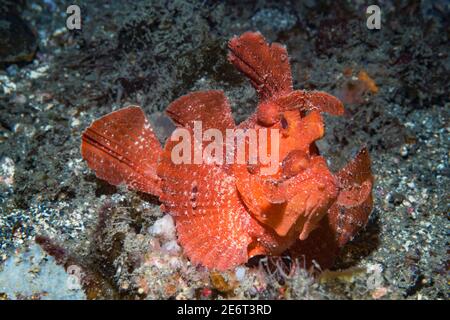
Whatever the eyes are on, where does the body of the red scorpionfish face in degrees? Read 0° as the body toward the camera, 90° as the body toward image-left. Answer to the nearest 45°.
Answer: approximately 315°

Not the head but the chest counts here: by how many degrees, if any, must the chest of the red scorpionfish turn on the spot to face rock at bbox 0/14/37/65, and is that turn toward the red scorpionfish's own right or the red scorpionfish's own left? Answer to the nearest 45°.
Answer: approximately 180°
